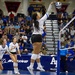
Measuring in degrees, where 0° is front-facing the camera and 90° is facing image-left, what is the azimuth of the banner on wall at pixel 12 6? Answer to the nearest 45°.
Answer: approximately 0°
